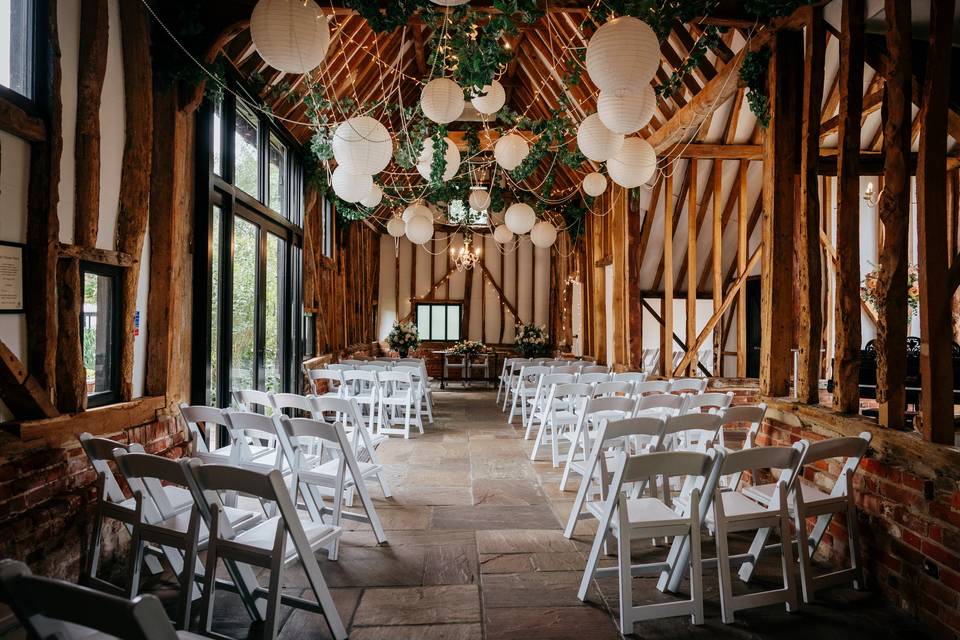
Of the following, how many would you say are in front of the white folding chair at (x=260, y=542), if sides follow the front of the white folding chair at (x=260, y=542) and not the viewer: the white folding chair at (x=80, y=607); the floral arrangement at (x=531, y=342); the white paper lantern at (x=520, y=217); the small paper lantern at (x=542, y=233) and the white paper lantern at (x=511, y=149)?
4

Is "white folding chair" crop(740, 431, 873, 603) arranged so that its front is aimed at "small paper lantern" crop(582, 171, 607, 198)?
yes

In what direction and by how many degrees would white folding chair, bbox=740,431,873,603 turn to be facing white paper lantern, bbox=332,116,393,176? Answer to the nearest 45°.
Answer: approximately 45° to its left

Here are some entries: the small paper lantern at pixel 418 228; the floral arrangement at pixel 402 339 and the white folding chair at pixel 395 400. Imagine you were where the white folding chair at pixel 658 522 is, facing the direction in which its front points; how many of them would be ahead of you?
3

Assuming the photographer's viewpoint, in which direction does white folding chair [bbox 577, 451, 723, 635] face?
facing away from the viewer and to the left of the viewer

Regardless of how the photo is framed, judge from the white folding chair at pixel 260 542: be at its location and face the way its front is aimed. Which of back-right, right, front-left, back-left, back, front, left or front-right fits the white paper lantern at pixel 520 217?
front

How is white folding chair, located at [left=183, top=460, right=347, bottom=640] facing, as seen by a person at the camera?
facing away from the viewer and to the right of the viewer

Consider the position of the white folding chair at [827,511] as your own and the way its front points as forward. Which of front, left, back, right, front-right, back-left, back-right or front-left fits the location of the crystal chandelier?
front

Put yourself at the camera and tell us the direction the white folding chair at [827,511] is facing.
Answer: facing away from the viewer and to the left of the viewer

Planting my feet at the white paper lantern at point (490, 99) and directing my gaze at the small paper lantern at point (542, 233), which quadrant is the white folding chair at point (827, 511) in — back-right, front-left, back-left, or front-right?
back-right

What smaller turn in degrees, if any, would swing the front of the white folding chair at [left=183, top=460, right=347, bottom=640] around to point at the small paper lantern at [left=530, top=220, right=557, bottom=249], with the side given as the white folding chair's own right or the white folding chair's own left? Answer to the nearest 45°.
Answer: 0° — it already faces it

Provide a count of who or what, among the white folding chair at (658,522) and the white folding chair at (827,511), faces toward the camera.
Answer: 0

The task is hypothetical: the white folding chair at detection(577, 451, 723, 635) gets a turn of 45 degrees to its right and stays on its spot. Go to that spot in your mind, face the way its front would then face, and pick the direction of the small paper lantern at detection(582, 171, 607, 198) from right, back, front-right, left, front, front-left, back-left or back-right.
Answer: front

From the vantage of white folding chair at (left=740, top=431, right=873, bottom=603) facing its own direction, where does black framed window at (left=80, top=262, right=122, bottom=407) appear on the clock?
The black framed window is roughly at 10 o'clock from the white folding chair.

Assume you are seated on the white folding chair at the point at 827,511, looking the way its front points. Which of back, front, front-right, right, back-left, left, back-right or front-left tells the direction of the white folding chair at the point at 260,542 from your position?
left

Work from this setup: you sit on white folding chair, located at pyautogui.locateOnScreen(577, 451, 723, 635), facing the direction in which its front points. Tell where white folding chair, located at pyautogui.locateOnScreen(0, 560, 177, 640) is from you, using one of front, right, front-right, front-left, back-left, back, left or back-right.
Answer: left
